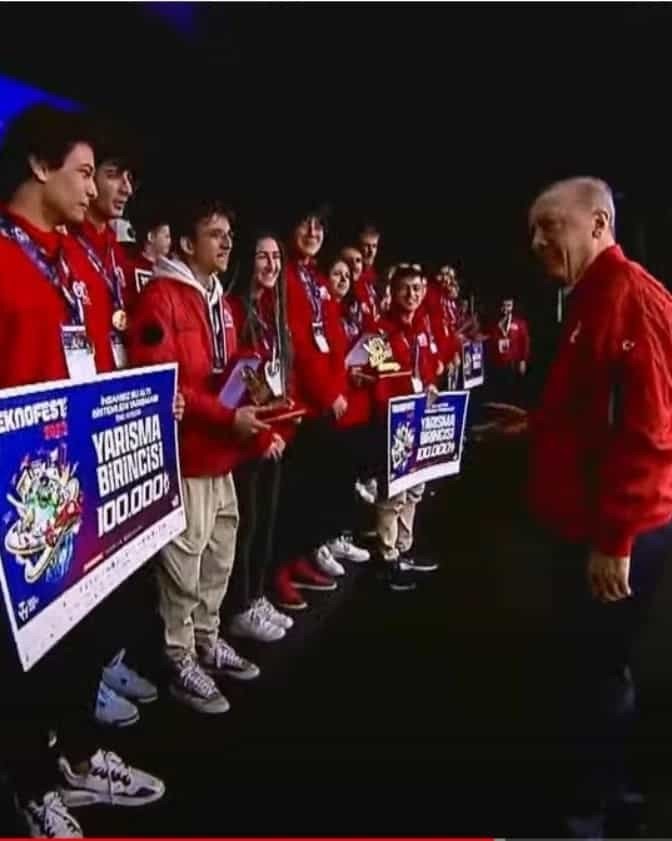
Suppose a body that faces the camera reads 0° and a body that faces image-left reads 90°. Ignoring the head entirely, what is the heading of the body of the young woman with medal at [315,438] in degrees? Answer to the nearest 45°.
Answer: approximately 315°

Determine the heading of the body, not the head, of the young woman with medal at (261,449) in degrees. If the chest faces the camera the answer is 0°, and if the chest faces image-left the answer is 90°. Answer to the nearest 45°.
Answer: approximately 315°

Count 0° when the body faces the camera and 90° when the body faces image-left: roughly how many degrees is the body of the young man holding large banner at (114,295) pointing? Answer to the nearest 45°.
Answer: approximately 315°

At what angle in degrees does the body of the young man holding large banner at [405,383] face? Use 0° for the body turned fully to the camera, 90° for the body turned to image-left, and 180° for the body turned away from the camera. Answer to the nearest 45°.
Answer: approximately 315°

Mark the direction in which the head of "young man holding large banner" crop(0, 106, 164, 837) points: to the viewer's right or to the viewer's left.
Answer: to the viewer's right
